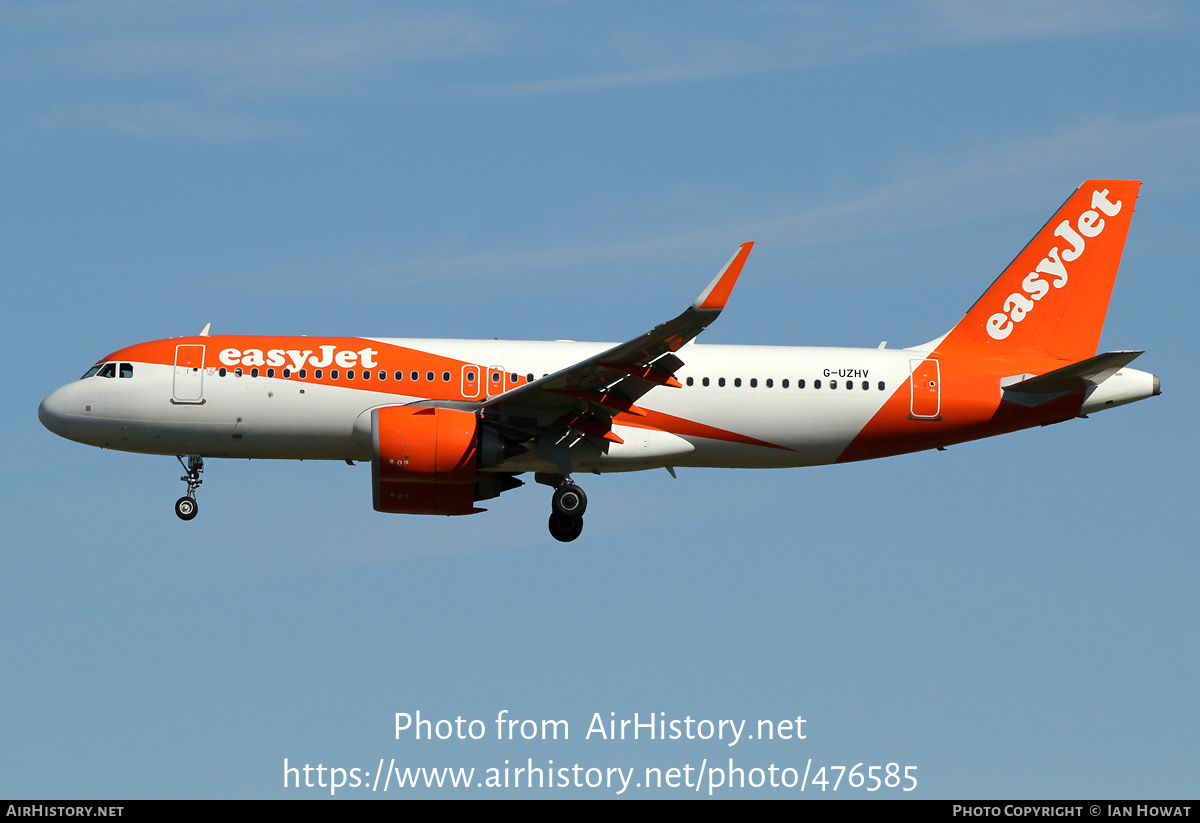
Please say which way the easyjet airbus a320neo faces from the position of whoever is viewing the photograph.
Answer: facing to the left of the viewer
